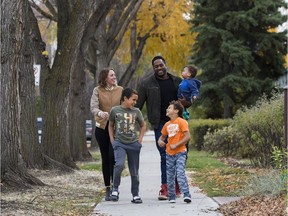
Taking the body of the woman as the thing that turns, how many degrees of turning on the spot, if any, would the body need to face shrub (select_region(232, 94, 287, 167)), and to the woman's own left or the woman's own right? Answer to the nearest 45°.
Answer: approximately 90° to the woman's own left

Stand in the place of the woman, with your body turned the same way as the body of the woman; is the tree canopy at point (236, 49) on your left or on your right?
on your left

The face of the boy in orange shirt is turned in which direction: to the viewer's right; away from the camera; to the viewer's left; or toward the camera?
to the viewer's left

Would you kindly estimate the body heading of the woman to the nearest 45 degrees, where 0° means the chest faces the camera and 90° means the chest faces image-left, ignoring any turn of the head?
approximately 315°

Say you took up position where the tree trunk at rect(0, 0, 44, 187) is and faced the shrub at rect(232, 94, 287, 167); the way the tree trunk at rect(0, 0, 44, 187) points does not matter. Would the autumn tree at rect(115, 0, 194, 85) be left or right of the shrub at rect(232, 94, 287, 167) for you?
left

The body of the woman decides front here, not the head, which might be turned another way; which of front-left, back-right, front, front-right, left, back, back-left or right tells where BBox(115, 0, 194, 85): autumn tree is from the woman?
back-left

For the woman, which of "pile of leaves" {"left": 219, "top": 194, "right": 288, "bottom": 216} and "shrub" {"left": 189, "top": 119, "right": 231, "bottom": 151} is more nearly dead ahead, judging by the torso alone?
the pile of leaves

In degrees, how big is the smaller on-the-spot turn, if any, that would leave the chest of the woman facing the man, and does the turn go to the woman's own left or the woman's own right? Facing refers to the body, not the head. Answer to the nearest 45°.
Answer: approximately 45° to the woman's own left

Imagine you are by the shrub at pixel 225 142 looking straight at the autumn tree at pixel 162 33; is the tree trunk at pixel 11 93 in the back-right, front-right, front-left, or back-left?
back-left

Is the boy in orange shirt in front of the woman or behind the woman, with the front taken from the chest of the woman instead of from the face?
in front

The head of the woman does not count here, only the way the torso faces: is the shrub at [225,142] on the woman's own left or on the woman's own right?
on the woman's own left
